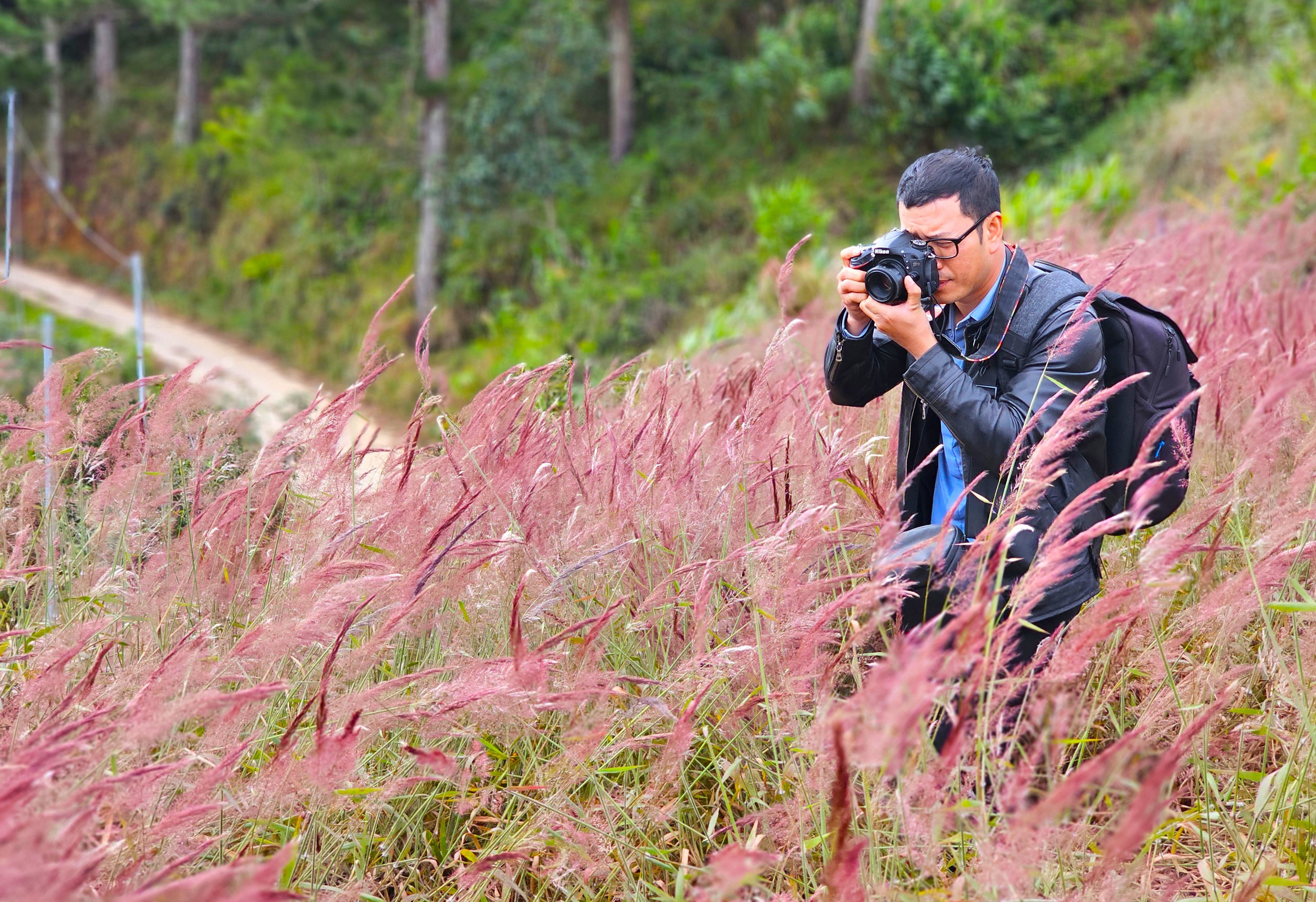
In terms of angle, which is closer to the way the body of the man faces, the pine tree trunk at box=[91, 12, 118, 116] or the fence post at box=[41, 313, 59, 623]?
the fence post

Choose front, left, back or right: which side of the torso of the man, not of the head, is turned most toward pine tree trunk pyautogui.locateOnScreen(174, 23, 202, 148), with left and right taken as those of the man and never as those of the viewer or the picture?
right

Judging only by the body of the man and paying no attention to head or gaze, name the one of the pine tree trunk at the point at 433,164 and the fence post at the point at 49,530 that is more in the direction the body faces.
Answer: the fence post

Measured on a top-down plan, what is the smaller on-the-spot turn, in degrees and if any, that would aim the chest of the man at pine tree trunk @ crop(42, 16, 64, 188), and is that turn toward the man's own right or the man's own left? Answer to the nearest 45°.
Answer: approximately 90° to the man's own right

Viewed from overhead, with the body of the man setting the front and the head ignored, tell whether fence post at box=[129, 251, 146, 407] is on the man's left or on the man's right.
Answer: on the man's right

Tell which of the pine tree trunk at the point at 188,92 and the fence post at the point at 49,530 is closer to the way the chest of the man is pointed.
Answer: the fence post

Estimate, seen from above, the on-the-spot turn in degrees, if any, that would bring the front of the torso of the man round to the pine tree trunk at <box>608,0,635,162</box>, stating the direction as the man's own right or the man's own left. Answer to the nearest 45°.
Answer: approximately 135° to the man's own right

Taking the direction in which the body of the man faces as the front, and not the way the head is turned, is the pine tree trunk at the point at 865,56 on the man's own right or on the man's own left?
on the man's own right

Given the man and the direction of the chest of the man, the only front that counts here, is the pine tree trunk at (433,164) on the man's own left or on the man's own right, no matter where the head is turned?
on the man's own right

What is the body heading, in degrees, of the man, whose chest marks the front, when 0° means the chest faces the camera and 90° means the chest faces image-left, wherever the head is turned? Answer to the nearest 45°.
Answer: approximately 45°

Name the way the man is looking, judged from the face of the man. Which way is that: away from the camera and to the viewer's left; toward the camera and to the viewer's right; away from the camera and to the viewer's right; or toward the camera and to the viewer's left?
toward the camera and to the viewer's left
